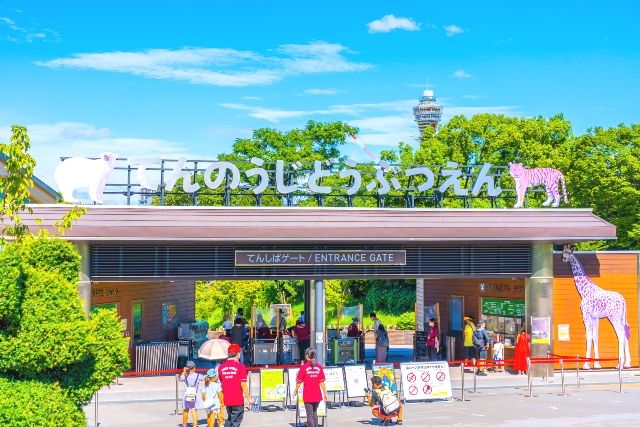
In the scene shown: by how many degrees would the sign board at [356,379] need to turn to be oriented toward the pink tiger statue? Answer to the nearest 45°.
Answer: approximately 135° to its left

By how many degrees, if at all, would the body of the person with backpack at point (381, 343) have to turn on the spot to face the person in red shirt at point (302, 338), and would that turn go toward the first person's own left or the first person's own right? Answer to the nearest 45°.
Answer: approximately 90° to the first person's own left

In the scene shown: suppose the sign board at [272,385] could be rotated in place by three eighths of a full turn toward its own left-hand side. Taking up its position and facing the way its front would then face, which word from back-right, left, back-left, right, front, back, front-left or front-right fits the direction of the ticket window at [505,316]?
front

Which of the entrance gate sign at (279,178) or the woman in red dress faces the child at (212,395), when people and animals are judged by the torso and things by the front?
the entrance gate sign

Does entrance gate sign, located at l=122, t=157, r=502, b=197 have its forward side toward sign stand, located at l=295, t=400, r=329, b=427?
yes

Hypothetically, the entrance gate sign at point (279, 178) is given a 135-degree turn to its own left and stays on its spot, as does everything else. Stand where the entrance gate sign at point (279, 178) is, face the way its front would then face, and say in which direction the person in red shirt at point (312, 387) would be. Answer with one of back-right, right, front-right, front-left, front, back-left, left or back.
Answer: back-right

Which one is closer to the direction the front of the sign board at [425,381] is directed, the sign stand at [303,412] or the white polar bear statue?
the sign stand

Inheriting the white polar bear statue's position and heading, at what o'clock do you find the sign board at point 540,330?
The sign board is roughly at 12 o'clock from the white polar bear statue.

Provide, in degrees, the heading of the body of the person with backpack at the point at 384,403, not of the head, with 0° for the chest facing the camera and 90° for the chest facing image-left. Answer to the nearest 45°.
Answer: approximately 135°

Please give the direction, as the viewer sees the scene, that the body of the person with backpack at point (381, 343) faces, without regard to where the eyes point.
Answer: away from the camera
